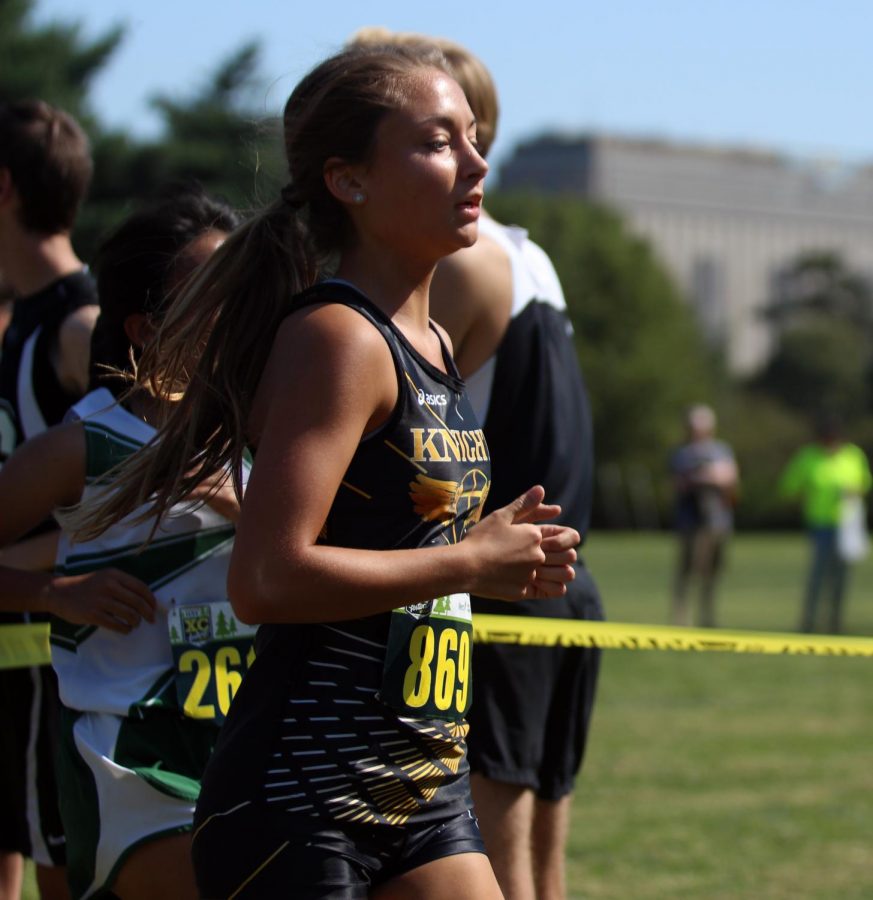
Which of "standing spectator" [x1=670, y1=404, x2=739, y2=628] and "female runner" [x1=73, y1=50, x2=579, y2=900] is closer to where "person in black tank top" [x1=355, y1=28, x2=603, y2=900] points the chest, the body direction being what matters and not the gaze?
the standing spectator

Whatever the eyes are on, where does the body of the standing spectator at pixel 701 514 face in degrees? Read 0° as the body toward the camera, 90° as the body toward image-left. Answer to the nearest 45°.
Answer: approximately 0°

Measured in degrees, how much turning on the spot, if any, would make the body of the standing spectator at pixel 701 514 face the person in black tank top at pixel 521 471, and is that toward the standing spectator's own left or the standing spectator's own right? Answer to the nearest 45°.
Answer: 0° — they already face them

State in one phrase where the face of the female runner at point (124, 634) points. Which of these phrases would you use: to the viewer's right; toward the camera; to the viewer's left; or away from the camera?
to the viewer's right

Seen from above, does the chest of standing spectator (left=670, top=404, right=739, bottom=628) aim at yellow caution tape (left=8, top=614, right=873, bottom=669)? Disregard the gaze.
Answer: yes

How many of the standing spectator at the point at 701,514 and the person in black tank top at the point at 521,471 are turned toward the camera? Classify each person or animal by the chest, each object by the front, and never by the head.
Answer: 1

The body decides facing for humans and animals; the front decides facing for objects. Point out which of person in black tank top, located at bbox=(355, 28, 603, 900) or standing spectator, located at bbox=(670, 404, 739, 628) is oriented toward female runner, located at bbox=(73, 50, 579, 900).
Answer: the standing spectator

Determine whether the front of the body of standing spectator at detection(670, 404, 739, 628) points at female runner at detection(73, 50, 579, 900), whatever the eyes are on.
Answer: yes

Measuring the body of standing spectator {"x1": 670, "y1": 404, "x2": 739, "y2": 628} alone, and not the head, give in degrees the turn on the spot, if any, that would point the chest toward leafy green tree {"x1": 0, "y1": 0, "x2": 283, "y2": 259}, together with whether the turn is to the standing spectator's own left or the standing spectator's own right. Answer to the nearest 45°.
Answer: approximately 135° to the standing spectator's own right
